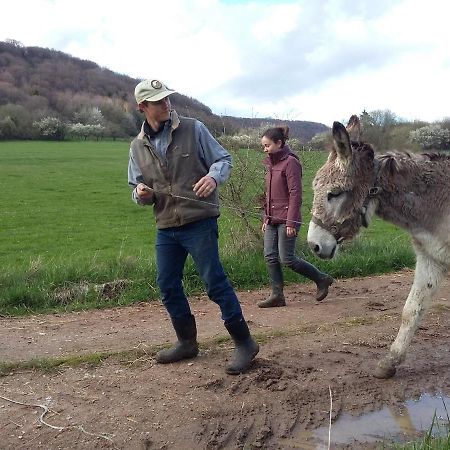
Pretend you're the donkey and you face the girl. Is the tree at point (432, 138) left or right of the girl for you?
right

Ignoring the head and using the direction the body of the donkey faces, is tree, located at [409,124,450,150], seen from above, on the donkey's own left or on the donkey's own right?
on the donkey's own right

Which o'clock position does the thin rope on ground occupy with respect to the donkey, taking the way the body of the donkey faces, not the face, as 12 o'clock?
The thin rope on ground is roughly at 11 o'clock from the donkey.

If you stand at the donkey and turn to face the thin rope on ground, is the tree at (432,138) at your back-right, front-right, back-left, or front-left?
back-right

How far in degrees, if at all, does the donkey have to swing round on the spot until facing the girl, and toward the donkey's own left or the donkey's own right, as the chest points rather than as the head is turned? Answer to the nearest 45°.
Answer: approximately 45° to the donkey's own right

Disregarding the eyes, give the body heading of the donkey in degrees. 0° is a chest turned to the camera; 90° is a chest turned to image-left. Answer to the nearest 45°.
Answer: approximately 90°

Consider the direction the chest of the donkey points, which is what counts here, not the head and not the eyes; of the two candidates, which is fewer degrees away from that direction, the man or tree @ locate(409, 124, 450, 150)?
the man

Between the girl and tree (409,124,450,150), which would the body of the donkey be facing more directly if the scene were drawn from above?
the girl

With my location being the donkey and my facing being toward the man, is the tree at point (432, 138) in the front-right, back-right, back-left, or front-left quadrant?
back-right
